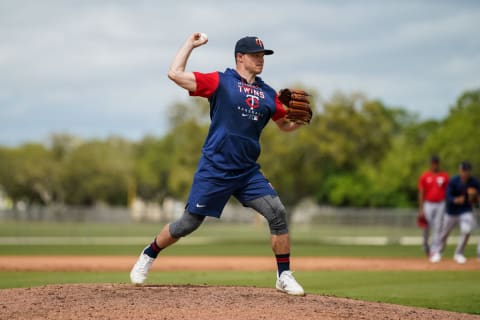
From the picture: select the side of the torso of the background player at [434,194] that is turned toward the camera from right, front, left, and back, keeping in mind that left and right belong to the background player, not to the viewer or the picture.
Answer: front

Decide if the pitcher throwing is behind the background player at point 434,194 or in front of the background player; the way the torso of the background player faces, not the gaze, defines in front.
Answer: in front

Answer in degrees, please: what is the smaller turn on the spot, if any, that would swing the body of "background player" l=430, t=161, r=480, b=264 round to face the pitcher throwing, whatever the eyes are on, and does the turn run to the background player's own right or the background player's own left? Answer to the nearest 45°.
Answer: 0° — they already face them

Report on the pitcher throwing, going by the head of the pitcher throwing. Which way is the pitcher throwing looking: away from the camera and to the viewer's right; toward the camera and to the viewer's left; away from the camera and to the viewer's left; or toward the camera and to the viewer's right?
toward the camera and to the viewer's right

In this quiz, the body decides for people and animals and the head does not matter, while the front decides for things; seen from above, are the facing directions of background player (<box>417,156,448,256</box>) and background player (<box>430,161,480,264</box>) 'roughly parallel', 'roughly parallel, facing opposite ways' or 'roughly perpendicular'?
roughly parallel

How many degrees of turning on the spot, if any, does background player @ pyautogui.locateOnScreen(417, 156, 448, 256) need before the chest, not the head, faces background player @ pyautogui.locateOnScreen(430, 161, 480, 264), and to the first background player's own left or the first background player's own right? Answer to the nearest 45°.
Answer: approximately 45° to the first background player's own left

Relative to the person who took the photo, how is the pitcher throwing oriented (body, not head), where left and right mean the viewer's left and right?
facing the viewer and to the right of the viewer

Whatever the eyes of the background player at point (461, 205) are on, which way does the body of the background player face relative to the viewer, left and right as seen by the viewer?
facing the viewer

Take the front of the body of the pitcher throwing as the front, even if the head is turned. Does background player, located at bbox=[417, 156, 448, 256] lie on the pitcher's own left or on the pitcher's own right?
on the pitcher's own left
